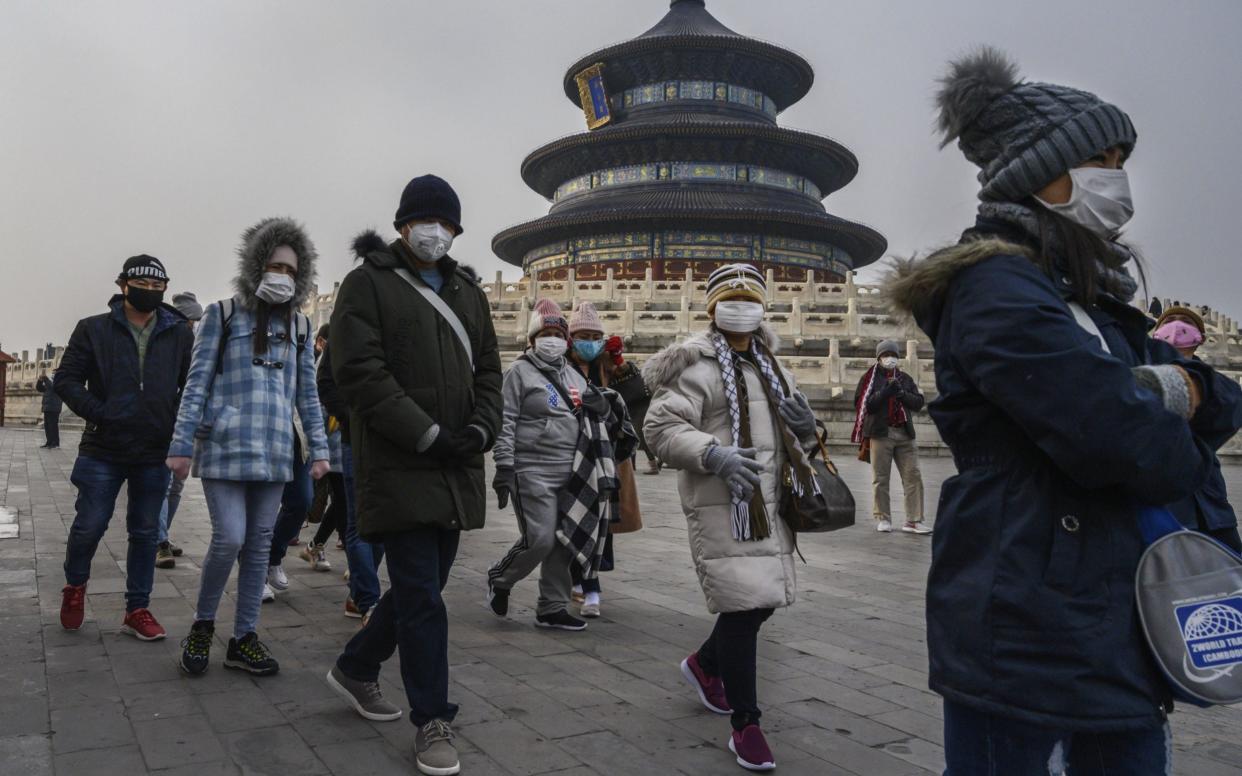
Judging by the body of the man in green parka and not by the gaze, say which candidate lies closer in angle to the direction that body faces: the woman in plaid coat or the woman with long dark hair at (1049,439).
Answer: the woman with long dark hair

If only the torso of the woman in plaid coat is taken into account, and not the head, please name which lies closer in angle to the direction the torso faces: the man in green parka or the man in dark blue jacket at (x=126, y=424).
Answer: the man in green parka

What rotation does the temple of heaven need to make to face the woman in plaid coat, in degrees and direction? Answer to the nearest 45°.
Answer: approximately 45° to its left

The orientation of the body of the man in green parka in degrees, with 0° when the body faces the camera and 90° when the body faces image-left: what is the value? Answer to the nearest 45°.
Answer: approximately 315°

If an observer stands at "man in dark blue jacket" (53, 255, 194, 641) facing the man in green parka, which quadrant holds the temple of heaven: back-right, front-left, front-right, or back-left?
back-left

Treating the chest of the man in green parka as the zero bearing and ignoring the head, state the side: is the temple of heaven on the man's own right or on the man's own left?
on the man's own left

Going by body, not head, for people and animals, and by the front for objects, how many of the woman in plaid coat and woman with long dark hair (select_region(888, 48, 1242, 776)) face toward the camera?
1
